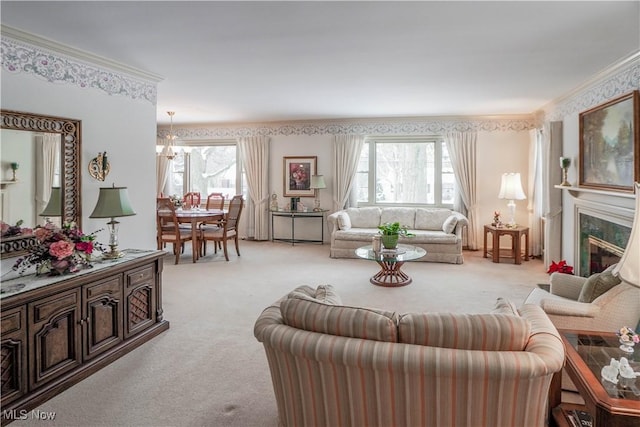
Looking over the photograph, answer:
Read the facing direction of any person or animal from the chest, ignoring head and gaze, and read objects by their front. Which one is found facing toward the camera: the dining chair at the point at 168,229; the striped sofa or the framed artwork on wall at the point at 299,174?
the framed artwork on wall

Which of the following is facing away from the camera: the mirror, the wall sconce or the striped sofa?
the striped sofa

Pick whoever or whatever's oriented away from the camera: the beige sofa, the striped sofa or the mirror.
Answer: the striped sofa

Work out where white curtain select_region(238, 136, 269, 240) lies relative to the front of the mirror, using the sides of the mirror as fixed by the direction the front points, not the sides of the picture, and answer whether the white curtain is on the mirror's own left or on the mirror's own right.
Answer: on the mirror's own left

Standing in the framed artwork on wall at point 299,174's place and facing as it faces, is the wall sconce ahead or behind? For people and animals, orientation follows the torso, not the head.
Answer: ahead

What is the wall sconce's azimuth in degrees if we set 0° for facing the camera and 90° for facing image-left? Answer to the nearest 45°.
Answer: approximately 315°

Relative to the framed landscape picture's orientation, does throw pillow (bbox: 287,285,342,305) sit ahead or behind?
ahead

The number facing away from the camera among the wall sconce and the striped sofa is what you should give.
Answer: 1

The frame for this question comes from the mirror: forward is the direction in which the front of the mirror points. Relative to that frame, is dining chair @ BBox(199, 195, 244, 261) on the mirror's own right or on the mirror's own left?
on the mirror's own left

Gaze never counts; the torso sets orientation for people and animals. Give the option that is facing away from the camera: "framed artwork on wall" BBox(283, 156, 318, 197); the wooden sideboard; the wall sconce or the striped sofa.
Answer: the striped sofa

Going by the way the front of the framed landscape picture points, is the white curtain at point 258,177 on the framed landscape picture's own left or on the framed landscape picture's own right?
on the framed landscape picture's own right

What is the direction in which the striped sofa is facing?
away from the camera
